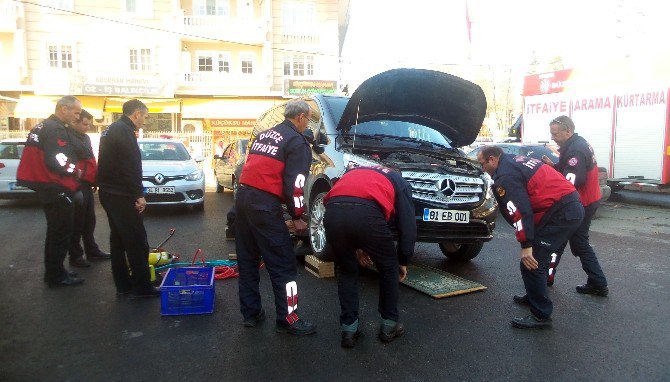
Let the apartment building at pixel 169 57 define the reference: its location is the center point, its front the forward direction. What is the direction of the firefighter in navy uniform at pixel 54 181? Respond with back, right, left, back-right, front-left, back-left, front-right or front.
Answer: front

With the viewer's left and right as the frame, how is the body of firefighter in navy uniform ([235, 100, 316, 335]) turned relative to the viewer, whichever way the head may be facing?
facing away from the viewer and to the right of the viewer

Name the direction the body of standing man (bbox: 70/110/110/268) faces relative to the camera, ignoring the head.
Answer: to the viewer's right

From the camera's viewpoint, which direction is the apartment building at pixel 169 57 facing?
toward the camera

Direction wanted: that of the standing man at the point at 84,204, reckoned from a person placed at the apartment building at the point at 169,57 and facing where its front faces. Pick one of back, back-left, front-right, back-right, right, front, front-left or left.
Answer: front

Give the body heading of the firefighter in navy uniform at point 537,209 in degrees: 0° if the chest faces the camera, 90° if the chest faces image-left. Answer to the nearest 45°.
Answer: approximately 90°

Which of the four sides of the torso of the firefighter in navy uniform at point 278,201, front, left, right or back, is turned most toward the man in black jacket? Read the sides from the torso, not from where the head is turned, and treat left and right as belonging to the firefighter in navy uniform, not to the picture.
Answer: left

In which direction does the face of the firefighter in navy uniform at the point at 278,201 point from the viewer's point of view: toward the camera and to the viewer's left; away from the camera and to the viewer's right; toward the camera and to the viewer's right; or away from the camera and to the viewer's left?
away from the camera and to the viewer's right

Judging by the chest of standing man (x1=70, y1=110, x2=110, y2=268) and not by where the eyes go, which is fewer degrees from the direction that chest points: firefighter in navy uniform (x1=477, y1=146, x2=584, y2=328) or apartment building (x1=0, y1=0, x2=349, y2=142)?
the firefighter in navy uniform

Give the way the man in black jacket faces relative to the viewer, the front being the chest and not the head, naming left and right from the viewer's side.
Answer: facing to the right of the viewer

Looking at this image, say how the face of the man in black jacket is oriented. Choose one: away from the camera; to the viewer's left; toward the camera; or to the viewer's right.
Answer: to the viewer's right

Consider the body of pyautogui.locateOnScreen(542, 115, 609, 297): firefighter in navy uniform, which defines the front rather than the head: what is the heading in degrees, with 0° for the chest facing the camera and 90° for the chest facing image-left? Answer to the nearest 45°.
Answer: approximately 90°

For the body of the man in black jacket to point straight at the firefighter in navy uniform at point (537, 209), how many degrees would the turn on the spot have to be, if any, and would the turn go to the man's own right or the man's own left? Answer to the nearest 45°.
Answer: approximately 45° to the man's own right

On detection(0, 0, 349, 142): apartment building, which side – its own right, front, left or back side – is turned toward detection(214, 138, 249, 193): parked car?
front
